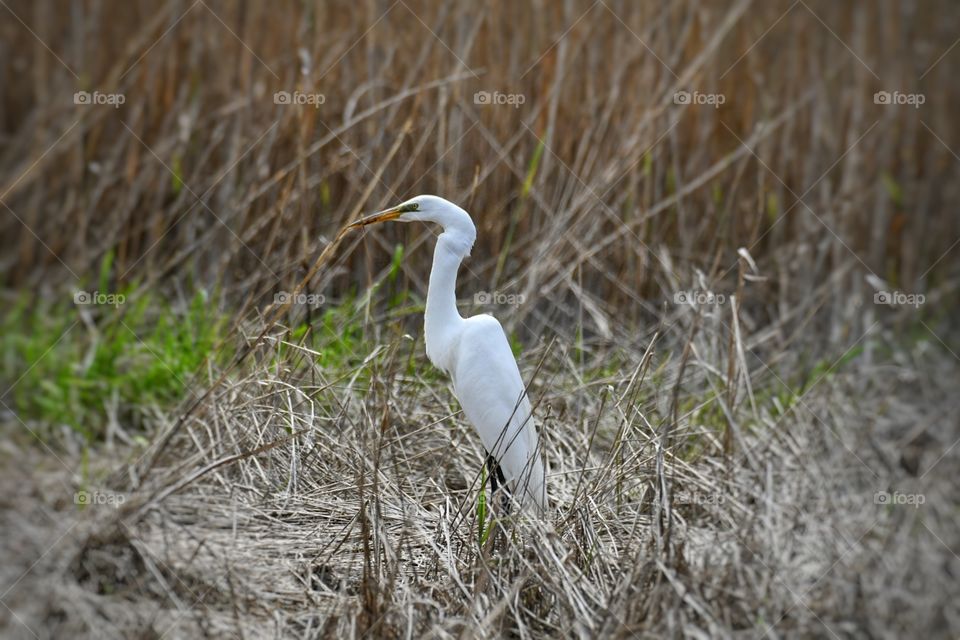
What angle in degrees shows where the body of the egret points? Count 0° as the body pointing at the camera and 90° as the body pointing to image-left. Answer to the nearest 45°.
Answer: approximately 90°
